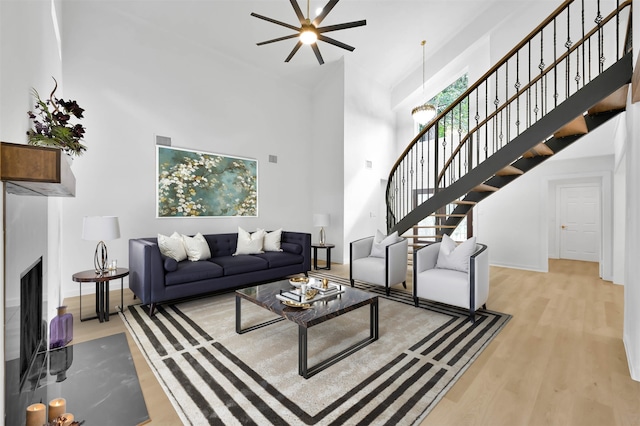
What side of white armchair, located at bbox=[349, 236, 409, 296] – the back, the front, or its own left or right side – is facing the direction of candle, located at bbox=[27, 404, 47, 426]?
front

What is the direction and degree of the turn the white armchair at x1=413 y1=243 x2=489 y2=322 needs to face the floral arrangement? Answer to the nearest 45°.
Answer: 0° — it already faces it

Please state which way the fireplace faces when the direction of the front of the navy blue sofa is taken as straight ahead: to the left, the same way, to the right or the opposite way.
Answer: to the left

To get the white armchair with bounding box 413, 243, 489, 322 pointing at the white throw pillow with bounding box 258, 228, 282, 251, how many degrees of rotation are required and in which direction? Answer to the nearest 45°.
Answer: approximately 45° to its right

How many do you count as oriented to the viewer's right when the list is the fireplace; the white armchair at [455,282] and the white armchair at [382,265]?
1

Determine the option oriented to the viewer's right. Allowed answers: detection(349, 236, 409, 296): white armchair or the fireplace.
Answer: the fireplace

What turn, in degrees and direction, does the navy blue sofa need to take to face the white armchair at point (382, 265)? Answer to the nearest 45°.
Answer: approximately 45° to its left

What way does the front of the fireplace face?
to the viewer's right

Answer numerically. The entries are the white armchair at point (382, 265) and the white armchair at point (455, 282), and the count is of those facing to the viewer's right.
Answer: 0

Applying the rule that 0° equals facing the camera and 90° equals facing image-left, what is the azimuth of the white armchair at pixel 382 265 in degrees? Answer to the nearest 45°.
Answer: approximately 45°

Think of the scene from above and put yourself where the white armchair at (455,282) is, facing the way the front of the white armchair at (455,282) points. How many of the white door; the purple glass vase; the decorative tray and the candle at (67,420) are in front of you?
3

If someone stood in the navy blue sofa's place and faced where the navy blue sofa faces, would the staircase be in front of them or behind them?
in front

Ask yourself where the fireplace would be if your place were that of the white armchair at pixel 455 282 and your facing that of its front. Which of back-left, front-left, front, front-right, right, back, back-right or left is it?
front
